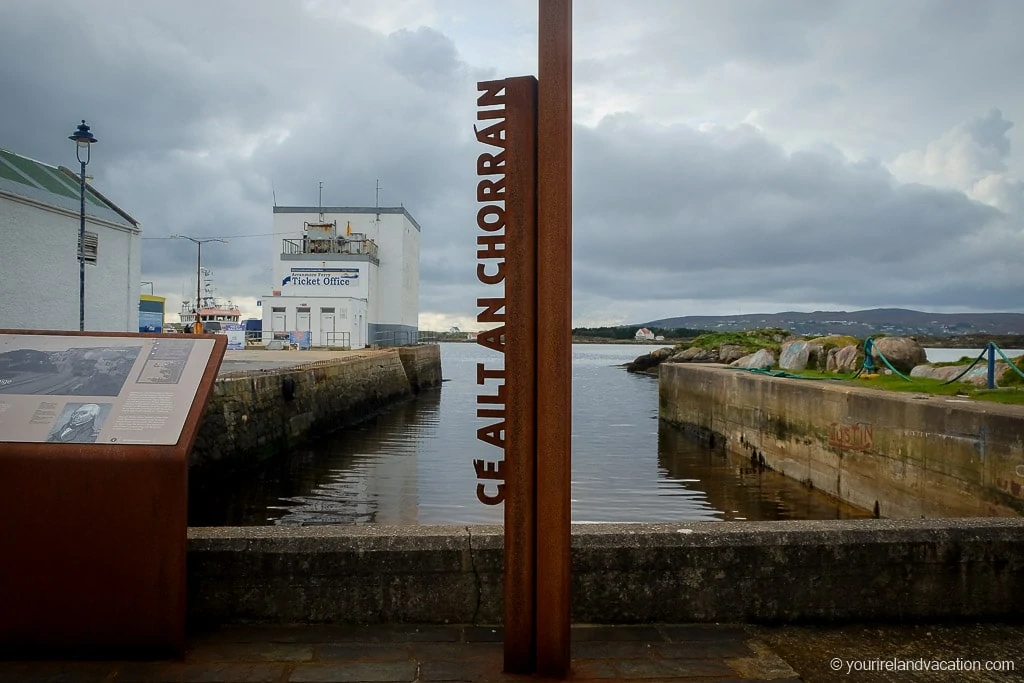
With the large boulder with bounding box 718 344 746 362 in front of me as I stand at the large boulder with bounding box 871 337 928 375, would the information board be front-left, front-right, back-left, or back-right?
back-left

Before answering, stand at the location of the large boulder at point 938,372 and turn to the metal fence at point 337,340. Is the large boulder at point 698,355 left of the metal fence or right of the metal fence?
right

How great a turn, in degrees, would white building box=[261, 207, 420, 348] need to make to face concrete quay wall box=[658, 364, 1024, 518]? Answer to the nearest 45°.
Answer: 0° — it already faces it

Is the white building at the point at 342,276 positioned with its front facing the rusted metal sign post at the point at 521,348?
yes

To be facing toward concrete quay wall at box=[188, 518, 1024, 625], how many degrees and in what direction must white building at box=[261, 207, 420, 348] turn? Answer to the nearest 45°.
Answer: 0° — it already faces it

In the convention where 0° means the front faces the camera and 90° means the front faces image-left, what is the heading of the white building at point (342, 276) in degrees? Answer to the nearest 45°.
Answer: approximately 0°

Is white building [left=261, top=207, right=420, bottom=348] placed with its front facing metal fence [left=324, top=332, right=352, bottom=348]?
yes

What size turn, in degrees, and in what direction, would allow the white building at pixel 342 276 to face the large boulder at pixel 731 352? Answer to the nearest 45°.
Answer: approximately 45° to its left

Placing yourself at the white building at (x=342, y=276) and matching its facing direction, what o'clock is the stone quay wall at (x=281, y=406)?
The stone quay wall is roughly at 12 o'clock from the white building.

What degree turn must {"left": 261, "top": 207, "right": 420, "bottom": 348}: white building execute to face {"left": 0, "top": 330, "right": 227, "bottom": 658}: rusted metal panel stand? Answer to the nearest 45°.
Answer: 0° — it already faces it

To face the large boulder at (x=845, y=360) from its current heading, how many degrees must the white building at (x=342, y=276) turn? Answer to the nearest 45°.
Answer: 0° — it already faces it

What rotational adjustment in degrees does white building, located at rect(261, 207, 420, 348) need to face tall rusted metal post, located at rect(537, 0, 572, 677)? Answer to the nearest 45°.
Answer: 0° — it already faces it
